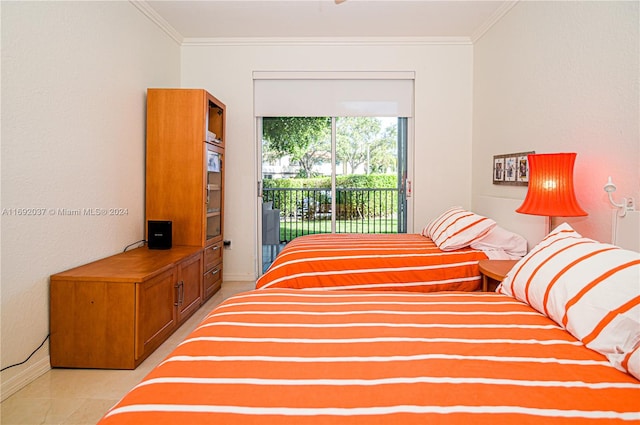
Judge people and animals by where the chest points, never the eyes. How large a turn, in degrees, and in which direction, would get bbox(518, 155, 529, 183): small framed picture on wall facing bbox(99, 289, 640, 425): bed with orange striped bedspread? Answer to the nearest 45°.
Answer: approximately 45° to its left

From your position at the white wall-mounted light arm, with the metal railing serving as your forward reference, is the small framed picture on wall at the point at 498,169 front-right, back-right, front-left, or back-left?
front-right

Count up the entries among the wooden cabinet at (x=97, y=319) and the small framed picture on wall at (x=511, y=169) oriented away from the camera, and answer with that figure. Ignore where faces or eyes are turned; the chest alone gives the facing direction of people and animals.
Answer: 0

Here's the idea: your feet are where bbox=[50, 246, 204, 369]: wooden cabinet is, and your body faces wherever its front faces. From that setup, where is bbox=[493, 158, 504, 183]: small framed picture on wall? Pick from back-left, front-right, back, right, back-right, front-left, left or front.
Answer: front-left

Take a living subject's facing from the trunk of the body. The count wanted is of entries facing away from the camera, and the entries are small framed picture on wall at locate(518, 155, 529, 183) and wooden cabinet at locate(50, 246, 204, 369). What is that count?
0

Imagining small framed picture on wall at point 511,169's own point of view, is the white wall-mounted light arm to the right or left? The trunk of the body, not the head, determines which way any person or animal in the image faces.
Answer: on its left

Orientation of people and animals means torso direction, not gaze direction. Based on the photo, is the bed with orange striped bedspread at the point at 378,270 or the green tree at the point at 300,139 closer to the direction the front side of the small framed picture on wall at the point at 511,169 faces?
the bed with orange striped bedspread

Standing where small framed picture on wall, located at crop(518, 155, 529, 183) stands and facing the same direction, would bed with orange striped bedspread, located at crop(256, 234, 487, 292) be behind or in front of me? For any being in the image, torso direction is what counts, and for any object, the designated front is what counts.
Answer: in front

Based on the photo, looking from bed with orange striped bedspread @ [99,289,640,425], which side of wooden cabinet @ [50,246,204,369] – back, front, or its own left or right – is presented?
front

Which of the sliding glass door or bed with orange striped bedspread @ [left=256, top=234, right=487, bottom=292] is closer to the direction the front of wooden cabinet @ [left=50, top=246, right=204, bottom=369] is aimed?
the bed with orange striped bedspread

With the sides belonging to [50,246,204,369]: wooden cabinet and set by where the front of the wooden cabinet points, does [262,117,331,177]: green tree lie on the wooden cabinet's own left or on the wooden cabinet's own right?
on the wooden cabinet's own left

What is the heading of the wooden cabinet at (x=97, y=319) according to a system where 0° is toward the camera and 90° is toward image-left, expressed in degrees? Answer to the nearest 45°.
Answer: approximately 315°

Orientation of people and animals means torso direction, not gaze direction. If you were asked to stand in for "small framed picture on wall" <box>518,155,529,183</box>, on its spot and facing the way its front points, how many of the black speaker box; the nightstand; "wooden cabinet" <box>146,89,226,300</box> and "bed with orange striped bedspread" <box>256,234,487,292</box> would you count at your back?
0

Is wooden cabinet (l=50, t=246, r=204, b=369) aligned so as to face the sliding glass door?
no

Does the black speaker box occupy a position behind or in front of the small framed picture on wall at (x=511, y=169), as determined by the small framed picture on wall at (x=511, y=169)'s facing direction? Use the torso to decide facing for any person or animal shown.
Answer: in front

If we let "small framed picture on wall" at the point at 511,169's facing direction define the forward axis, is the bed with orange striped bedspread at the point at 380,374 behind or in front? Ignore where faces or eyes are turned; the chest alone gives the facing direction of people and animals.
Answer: in front

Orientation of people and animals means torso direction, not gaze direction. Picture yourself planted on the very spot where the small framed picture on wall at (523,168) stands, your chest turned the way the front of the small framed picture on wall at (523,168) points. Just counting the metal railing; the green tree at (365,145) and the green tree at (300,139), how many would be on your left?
0

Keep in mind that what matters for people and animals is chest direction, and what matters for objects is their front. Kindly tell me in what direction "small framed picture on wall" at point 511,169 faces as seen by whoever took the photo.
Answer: facing the viewer and to the left of the viewer

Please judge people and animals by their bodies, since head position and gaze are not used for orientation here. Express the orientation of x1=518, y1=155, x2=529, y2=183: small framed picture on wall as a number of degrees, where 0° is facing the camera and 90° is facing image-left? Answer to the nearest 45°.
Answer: approximately 45°

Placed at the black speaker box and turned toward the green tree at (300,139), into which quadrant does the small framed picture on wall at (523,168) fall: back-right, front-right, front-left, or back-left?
front-right
